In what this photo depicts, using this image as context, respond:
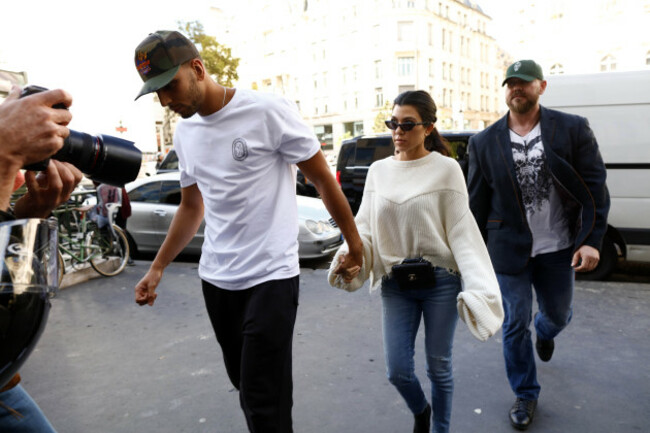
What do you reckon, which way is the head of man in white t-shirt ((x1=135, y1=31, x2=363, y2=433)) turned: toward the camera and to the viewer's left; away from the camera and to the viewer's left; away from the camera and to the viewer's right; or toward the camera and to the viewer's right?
toward the camera and to the viewer's left

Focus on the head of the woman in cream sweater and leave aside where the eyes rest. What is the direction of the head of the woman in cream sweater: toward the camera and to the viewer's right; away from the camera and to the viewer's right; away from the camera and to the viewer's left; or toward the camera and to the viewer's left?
toward the camera and to the viewer's left

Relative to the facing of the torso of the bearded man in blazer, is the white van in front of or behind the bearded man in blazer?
behind

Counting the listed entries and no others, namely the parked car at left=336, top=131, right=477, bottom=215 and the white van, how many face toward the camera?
0

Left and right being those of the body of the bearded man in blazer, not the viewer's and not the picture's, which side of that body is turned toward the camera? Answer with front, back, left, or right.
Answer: front

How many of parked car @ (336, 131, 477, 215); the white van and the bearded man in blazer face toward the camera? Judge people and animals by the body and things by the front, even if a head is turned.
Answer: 1

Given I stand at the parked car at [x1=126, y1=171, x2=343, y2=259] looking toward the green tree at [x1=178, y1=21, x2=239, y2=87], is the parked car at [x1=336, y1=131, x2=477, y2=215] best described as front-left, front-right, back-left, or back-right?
front-right

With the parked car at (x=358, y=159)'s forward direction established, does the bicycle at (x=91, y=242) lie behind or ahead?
behind

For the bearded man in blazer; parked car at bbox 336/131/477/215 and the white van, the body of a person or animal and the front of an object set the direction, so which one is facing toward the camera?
the bearded man in blazer

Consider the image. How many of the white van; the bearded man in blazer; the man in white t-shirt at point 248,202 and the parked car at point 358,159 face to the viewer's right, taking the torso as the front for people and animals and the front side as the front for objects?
2

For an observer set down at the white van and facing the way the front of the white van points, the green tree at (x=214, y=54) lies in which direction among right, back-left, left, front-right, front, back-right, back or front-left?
back-left

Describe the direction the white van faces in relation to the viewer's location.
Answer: facing to the right of the viewer

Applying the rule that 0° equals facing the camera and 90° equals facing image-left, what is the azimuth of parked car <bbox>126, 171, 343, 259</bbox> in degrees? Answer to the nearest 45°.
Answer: approximately 315°
